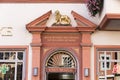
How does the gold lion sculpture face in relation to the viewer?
to the viewer's left
